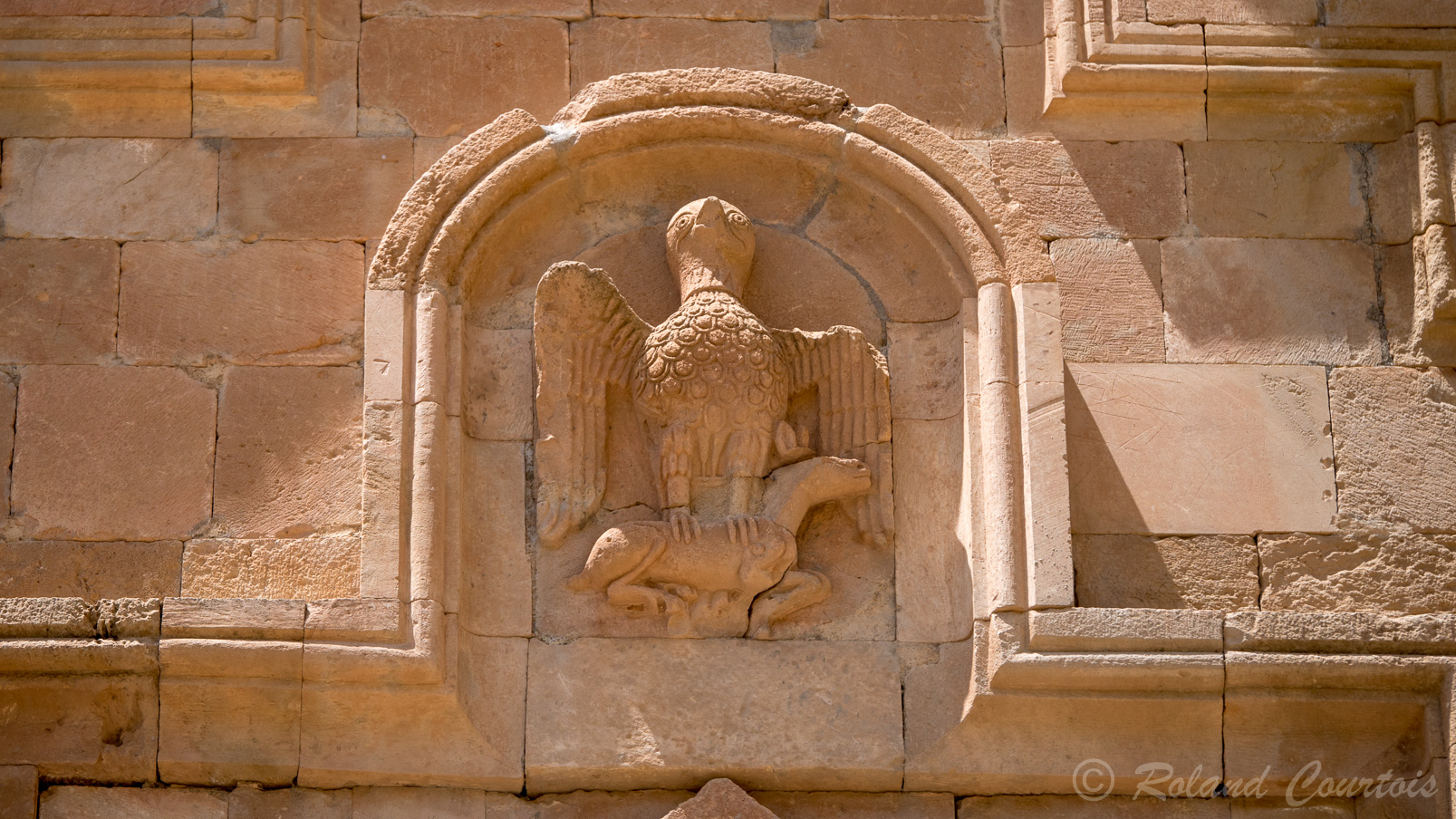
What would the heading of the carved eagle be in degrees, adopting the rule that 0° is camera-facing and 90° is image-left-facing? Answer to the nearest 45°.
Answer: approximately 0°
